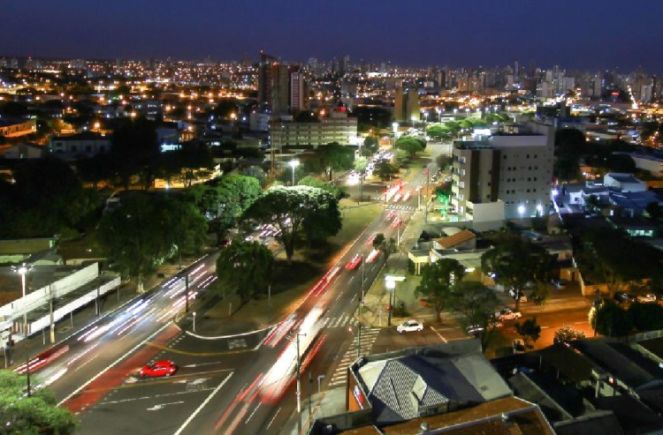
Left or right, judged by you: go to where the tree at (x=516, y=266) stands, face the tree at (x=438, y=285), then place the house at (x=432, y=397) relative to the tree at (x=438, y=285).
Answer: left

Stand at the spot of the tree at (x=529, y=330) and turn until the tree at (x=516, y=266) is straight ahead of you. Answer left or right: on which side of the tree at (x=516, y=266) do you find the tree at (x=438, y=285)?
left

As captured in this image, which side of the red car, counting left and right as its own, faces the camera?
left
